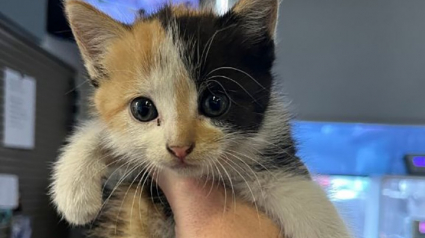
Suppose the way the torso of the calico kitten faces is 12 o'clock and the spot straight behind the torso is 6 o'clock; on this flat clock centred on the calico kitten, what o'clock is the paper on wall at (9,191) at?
The paper on wall is roughly at 5 o'clock from the calico kitten.

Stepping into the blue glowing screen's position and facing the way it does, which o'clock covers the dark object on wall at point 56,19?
The dark object on wall is roughly at 1 o'clock from the blue glowing screen.

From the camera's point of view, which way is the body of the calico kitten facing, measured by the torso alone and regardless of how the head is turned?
toward the camera

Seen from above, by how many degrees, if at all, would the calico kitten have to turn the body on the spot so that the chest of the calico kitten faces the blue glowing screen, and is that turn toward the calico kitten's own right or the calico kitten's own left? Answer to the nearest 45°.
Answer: approximately 135° to the calico kitten's own left

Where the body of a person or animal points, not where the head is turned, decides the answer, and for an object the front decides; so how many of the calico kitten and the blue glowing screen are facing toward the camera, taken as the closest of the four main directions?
2

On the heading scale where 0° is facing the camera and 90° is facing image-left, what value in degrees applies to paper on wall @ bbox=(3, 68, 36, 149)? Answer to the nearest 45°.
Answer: approximately 315°

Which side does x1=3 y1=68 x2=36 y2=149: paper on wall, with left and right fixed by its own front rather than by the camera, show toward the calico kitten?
front
